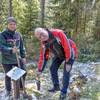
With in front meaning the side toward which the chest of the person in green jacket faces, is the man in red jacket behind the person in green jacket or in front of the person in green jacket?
in front

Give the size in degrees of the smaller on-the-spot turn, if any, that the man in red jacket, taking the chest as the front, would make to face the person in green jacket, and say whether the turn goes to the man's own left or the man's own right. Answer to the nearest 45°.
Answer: approximately 45° to the man's own right

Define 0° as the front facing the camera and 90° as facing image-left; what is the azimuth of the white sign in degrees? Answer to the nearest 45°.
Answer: approximately 0°

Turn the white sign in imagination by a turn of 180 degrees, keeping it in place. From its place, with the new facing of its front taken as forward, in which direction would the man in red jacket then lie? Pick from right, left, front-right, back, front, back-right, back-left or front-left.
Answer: right

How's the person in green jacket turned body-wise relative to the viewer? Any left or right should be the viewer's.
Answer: facing the viewer and to the right of the viewer

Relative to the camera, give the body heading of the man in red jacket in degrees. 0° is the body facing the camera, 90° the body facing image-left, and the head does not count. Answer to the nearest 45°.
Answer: approximately 45°

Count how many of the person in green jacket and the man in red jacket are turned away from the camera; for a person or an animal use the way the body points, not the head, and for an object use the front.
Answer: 0

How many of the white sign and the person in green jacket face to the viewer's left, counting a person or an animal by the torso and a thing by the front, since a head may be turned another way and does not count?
0
